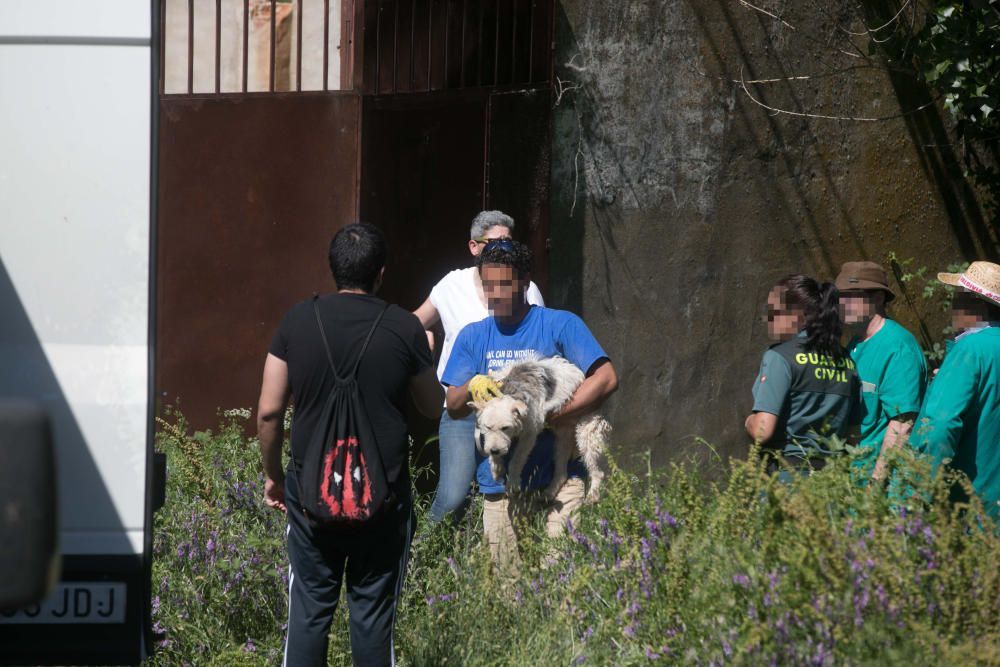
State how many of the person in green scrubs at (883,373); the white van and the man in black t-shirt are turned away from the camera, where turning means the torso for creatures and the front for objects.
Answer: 2

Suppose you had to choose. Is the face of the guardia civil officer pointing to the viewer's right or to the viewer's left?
to the viewer's left

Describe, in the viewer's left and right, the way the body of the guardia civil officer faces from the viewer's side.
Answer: facing away from the viewer and to the left of the viewer

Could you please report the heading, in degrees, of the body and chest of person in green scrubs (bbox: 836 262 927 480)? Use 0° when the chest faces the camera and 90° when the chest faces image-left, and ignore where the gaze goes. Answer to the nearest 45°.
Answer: approximately 45°

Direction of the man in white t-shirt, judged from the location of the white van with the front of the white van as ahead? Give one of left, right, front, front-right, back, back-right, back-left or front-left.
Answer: front-right

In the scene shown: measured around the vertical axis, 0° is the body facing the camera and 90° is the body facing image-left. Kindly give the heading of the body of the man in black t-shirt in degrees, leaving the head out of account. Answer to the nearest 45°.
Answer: approximately 180°

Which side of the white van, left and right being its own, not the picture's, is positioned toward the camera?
back

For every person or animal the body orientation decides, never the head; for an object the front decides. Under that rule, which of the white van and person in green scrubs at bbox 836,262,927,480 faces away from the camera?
the white van

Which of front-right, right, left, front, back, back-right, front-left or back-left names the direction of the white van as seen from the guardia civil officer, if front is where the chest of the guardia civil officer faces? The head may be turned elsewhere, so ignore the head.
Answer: left

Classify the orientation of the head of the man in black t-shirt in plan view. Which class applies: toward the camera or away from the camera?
away from the camera

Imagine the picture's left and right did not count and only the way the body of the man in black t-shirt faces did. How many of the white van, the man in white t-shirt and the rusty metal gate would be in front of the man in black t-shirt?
2

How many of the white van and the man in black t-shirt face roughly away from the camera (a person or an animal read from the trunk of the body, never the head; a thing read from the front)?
2

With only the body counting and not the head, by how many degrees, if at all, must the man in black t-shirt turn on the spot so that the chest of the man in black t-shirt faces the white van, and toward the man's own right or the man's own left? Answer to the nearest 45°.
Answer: approximately 135° to the man's own left

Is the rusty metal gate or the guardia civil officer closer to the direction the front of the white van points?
the rusty metal gate
